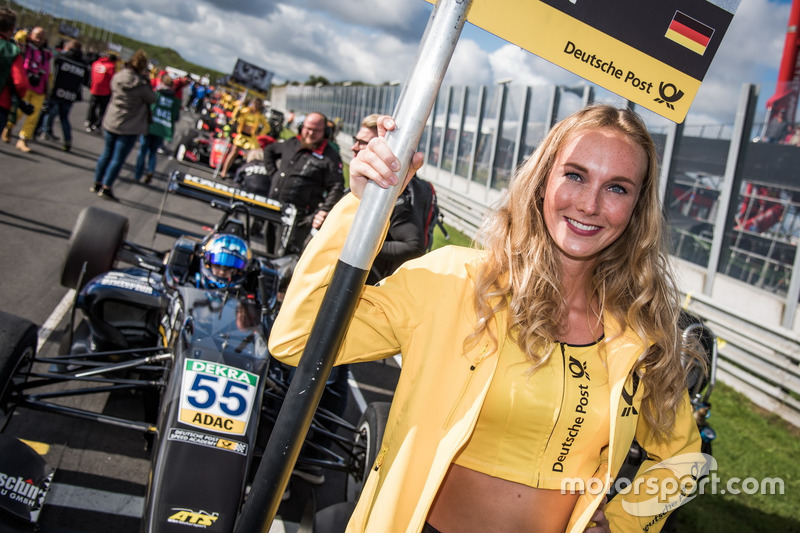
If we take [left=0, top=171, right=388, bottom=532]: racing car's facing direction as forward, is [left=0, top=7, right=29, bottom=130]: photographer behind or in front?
behind

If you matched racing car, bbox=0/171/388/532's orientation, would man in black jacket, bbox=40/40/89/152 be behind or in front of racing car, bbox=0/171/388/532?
behind

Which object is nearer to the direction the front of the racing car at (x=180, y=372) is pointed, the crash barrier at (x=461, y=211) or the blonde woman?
the blonde woman

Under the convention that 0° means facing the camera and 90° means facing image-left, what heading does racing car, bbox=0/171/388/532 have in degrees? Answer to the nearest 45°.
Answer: approximately 0°

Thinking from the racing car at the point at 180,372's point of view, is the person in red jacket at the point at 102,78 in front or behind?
behind

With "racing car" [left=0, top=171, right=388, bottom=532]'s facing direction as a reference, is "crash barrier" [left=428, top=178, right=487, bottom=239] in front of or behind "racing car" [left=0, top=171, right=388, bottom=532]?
behind

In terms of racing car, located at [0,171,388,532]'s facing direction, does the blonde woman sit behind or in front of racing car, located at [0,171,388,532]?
in front

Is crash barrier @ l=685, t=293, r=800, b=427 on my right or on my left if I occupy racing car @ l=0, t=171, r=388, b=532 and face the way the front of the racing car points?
on my left
